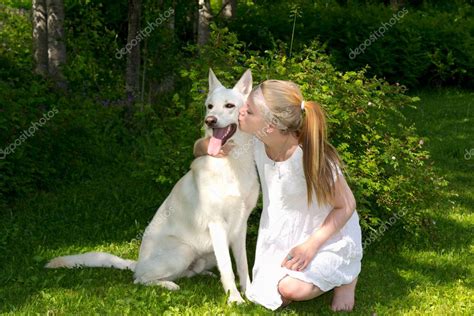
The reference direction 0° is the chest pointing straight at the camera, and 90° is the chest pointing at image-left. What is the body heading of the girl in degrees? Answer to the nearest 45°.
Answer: approximately 45°

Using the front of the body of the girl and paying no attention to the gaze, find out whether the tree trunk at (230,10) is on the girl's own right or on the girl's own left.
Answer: on the girl's own right

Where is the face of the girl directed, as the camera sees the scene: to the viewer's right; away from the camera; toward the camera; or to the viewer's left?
to the viewer's left

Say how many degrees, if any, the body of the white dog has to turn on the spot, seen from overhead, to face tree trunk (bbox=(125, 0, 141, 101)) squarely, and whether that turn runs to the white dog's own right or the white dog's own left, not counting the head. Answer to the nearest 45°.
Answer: approximately 135° to the white dog's own left

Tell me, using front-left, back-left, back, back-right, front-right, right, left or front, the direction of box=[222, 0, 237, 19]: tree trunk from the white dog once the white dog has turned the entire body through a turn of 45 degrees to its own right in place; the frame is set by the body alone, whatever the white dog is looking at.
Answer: back

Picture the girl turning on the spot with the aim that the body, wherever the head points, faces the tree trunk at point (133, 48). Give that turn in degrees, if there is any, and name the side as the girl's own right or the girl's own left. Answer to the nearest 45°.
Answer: approximately 90° to the girl's own right
